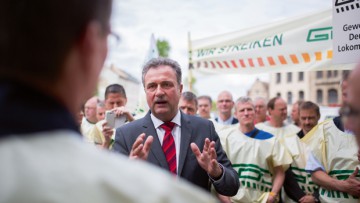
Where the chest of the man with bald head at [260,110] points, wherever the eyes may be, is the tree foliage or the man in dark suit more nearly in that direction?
the man in dark suit

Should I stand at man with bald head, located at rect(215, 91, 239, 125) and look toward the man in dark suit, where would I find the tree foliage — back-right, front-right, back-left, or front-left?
back-right

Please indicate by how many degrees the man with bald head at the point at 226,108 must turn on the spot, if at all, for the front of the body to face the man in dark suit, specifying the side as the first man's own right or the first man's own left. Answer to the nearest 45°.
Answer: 0° — they already face them

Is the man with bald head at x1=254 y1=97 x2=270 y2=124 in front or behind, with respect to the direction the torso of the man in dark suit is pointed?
behind

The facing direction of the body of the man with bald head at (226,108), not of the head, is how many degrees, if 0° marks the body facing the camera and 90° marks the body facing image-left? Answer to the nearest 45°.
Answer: approximately 0°

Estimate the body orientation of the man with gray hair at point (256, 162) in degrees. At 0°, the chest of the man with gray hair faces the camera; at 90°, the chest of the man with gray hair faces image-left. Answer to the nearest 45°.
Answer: approximately 0°

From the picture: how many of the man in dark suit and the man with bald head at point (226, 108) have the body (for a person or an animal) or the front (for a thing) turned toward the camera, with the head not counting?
2

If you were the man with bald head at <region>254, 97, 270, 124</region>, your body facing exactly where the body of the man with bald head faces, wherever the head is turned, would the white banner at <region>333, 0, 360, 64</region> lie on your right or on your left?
on your left
